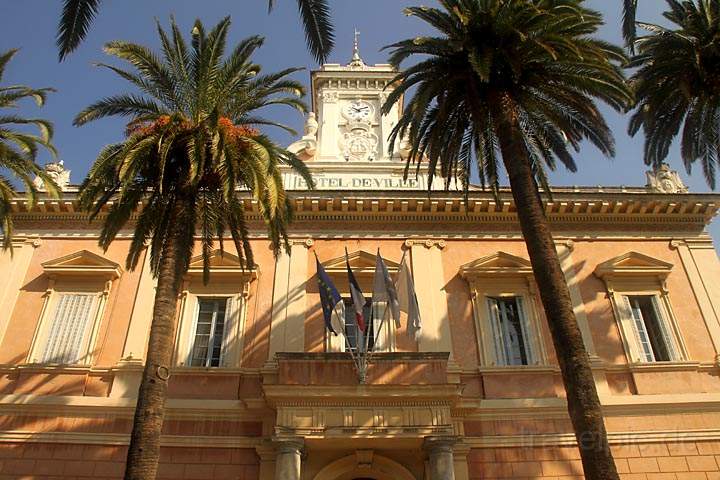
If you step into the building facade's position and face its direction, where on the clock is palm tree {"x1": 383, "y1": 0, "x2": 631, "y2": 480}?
The palm tree is roughly at 11 o'clock from the building facade.

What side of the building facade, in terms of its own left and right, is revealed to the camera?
front

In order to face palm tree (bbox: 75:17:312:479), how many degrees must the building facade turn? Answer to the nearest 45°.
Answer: approximately 45° to its right

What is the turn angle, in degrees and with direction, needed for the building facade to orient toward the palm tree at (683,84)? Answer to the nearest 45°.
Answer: approximately 45° to its left
